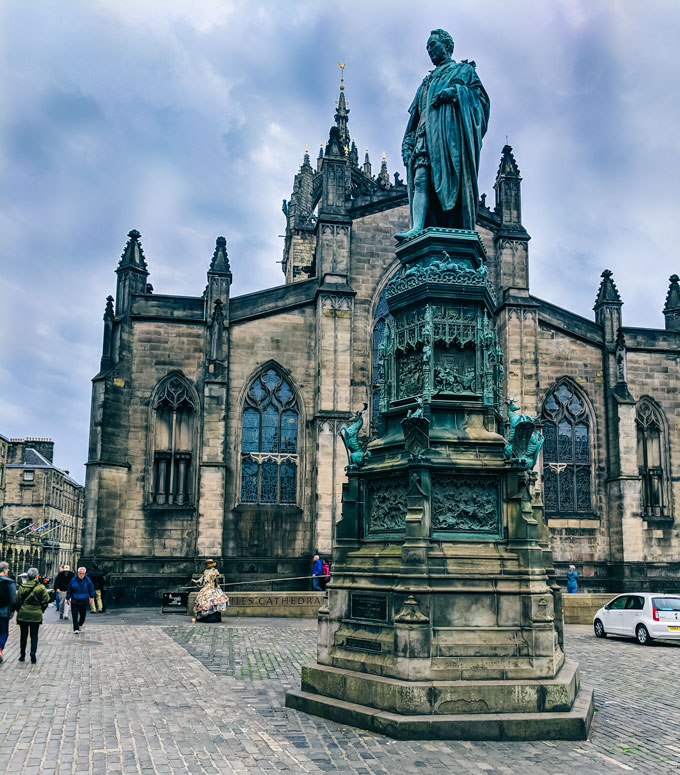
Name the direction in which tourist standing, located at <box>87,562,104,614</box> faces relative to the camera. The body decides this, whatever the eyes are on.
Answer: away from the camera

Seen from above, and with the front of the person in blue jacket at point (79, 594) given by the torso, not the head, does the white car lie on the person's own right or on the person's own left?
on the person's own left

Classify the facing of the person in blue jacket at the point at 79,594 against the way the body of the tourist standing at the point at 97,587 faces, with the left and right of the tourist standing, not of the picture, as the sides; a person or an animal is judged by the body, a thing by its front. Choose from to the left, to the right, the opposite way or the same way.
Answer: the opposite way
